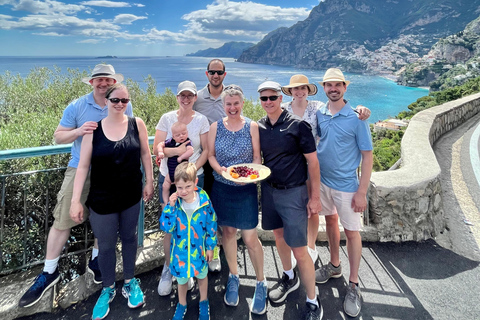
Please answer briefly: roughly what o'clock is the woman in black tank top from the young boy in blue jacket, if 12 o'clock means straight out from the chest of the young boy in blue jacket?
The woman in black tank top is roughly at 4 o'clock from the young boy in blue jacket.

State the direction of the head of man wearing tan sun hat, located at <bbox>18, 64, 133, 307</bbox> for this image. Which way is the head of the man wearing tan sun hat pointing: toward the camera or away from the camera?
toward the camera

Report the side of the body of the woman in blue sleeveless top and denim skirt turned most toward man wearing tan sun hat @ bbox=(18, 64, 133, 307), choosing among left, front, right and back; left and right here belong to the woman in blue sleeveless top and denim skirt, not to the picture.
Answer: right

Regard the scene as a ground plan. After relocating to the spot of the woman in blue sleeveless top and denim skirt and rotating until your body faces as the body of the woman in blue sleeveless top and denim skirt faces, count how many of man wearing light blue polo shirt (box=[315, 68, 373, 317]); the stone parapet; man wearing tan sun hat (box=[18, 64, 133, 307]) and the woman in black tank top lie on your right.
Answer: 2

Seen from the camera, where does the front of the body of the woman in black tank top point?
toward the camera

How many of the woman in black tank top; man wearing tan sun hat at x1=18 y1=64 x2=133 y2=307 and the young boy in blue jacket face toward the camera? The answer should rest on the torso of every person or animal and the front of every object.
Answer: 3

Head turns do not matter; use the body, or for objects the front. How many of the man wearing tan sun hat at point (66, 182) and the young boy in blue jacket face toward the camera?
2

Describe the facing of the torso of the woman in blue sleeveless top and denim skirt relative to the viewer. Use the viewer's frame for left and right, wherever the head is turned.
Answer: facing the viewer

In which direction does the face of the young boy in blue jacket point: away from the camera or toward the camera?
toward the camera

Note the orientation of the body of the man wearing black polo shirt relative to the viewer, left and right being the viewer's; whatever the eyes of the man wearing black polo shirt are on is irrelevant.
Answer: facing the viewer and to the left of the viewer

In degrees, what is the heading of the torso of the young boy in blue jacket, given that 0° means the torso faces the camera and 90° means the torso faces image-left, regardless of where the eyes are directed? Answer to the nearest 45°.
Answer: approximately 0°

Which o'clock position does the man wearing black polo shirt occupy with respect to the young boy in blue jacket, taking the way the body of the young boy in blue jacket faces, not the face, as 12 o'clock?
The man wearing black polo shirt is roughly at 9 o'clock from the young boy in blue jacket.

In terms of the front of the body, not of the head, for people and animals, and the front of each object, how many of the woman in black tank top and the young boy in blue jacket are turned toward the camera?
2
